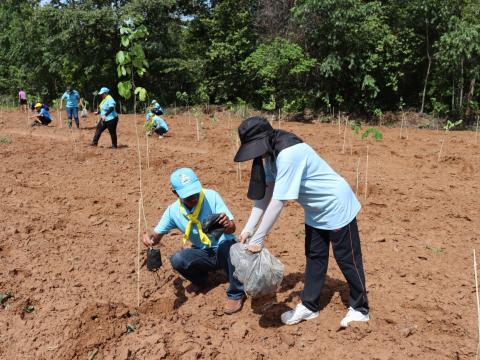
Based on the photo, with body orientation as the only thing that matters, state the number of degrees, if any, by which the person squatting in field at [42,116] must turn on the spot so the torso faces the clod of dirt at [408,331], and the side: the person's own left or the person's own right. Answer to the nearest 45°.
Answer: approximately 90° to the person's own left

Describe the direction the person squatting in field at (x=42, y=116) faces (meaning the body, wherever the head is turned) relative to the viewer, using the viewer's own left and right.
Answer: facing to the left of the viewer

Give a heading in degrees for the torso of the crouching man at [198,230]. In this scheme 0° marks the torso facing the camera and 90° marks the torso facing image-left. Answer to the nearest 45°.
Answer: approximately 0°

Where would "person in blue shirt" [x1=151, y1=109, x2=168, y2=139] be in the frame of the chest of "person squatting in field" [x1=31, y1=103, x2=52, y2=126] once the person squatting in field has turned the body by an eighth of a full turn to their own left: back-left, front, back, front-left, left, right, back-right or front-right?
left

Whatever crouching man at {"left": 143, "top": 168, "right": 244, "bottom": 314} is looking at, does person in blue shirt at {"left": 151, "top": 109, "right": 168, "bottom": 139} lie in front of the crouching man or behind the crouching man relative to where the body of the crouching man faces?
behind

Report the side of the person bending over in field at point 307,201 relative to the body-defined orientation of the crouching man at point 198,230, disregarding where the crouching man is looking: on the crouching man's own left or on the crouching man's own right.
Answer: on the crouching man's own left

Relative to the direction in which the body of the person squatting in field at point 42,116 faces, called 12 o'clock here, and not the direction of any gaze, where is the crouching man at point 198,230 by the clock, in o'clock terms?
The crouching man is roughly at 9 o'clock from the person squatting in field.

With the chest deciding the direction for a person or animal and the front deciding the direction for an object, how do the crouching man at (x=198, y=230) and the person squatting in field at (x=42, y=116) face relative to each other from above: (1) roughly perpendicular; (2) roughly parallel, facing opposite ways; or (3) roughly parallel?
roughly perpendicular
